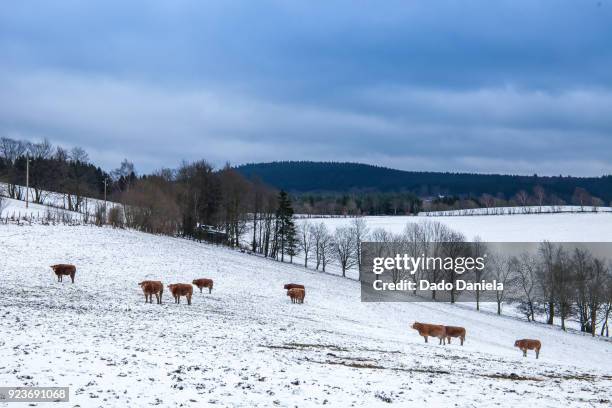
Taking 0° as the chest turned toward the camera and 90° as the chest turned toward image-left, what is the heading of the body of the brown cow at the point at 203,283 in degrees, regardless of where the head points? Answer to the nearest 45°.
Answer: approximately 90°

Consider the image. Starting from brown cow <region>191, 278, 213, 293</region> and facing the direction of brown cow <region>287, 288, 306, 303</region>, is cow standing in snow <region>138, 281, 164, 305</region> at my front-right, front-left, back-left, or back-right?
back-right

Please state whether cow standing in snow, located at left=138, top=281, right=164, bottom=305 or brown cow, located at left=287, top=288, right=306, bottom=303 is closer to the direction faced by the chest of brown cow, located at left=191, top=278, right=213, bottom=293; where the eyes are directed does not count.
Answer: the cow standing in snow

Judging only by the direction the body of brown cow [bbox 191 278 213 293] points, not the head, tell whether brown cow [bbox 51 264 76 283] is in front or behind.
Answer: in front

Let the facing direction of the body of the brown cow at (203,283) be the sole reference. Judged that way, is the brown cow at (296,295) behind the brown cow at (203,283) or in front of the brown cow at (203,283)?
behind
